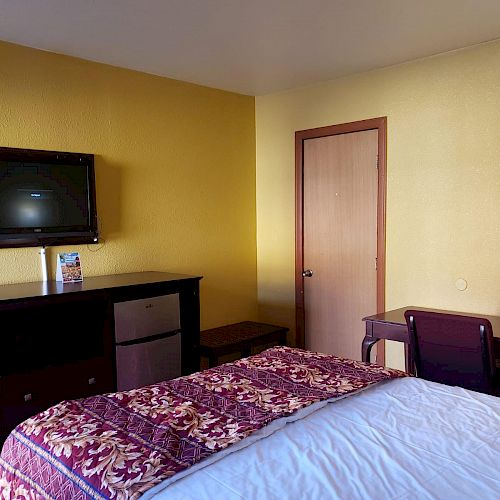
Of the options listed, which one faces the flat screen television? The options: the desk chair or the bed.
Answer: the bed

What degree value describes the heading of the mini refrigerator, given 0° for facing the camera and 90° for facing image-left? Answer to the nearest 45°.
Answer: approximately 315°

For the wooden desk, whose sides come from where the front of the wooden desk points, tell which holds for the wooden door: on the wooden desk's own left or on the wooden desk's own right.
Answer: on the wooden desk's own right

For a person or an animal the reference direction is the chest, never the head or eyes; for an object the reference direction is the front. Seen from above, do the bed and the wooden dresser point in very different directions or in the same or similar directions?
very different directions

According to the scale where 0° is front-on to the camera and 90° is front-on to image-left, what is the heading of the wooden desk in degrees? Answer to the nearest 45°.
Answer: approximately 45°

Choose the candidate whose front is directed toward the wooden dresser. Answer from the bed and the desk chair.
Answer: the bed

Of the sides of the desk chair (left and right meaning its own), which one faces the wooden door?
left
